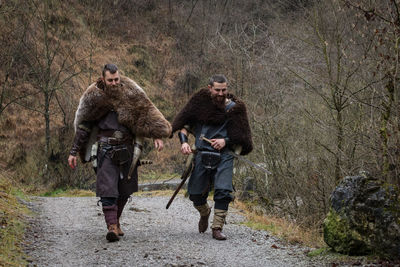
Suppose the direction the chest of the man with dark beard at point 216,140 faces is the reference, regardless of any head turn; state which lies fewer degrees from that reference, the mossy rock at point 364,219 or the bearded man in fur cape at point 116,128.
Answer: the mossy rock

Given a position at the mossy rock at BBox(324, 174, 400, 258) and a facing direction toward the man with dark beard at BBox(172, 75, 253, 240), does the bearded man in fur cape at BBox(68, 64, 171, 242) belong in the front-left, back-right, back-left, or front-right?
front-left

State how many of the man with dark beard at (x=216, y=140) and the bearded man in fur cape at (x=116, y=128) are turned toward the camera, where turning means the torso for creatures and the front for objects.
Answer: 2

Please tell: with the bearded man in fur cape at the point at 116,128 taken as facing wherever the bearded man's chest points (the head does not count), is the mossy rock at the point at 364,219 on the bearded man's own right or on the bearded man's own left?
on the bearded man's own left

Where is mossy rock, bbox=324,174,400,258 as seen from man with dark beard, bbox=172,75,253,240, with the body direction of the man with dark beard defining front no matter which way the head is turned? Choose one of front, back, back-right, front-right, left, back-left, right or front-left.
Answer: front-left

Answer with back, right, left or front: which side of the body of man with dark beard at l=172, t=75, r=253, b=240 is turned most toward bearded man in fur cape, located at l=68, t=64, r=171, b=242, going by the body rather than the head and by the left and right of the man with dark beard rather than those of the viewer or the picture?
right

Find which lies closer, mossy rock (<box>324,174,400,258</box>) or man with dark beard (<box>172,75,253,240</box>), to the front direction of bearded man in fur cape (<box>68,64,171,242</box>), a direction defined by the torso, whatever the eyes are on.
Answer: the mossy rock

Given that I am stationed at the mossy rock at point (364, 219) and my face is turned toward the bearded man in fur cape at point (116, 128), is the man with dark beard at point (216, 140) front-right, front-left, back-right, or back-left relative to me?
front-right

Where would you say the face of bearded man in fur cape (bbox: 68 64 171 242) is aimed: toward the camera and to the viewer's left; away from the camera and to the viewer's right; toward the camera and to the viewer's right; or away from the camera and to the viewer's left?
toward the camera and to the viewer's right

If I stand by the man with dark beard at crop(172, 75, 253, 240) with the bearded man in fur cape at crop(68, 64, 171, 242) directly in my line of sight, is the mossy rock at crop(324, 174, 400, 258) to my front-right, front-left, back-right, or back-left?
back-left

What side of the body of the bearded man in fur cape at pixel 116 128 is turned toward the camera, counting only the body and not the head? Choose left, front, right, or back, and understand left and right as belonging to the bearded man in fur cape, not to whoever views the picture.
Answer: front

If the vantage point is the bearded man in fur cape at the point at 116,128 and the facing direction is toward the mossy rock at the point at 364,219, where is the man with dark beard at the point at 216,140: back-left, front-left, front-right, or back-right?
front-left

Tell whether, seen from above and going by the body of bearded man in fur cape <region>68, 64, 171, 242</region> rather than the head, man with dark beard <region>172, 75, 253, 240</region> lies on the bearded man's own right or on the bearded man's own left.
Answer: on the bearded man's own left

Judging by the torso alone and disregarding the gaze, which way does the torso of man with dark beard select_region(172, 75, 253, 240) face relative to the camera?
toward the camera

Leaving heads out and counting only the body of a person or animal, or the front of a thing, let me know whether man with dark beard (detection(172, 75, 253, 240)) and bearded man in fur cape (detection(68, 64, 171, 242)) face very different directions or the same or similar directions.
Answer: same or similar directions
